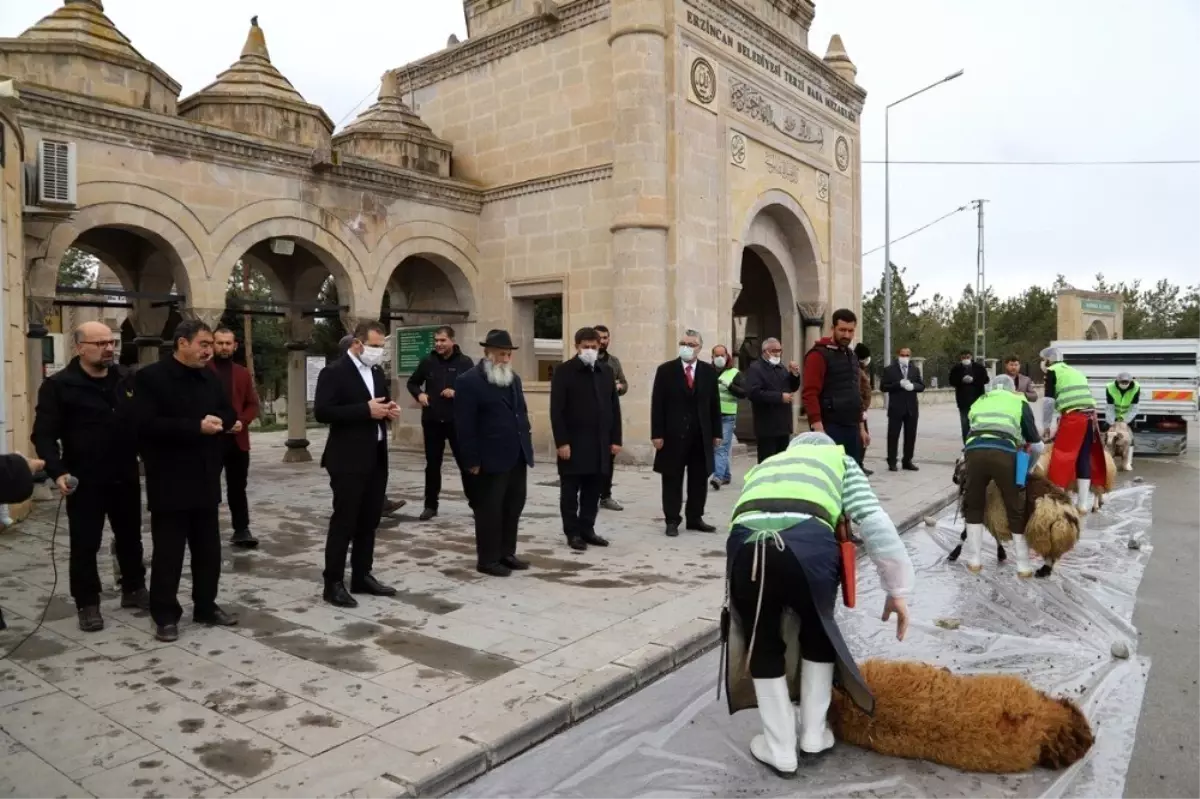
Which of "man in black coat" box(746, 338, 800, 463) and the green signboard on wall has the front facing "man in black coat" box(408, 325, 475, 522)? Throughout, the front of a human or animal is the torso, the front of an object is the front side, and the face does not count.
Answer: the green signboard on wall

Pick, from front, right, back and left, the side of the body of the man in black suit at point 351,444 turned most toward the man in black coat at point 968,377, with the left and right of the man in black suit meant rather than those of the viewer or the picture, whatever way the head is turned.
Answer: left

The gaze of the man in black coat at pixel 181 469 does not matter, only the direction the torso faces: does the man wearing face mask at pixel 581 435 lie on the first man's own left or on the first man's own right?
on the first man's own left

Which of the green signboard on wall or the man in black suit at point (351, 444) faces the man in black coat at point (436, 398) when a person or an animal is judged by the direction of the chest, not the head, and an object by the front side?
the green signboard on wall

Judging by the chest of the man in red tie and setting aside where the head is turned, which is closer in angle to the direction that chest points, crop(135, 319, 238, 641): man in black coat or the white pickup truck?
the man in black coat

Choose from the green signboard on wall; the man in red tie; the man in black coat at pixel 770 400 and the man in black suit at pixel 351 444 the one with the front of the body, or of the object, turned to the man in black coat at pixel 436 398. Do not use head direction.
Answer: the green signboard on wall

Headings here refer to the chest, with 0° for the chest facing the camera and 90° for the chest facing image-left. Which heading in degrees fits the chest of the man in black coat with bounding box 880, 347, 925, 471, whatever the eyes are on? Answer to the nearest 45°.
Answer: approximately 0°

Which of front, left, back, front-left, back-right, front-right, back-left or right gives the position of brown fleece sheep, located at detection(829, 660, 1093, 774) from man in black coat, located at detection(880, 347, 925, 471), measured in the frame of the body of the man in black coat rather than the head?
front

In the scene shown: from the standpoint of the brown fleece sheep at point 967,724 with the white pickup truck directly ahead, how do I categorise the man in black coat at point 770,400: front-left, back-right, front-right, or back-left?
front-left

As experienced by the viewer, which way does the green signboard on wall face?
facing the viewer

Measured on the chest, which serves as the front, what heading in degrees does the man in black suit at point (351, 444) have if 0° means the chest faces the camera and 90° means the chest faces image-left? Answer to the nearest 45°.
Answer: approximately 315°

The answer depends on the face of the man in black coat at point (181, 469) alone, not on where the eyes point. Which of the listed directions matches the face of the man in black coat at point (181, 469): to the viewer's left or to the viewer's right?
to the viewer's right

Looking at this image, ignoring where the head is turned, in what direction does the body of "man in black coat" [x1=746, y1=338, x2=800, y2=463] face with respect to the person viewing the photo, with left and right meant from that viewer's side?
facing the viewer and to the right of the viewer

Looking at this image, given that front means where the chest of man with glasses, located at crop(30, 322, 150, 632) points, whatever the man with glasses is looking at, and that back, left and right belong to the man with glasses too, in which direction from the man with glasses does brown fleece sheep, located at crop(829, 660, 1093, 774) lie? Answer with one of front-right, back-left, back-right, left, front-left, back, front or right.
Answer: front
